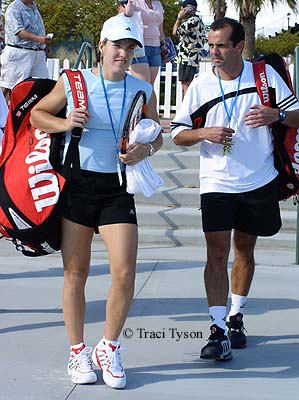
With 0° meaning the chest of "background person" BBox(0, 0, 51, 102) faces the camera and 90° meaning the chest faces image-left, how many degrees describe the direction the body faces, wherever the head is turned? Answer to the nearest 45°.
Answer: approximately 315°

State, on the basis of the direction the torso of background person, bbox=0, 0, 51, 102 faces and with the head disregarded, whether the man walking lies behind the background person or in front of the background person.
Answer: in front

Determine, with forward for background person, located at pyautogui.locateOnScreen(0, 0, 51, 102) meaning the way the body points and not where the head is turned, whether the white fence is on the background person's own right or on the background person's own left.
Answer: on the background person's own left

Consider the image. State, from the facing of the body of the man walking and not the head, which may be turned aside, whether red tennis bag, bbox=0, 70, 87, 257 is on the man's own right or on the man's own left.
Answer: on the man's own right

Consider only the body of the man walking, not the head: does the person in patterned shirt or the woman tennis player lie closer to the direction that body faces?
the woman tennis player

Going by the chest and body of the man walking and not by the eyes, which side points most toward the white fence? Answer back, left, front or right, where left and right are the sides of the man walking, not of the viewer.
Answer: back

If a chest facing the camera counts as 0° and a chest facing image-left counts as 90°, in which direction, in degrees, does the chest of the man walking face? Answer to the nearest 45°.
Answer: approximately 0°

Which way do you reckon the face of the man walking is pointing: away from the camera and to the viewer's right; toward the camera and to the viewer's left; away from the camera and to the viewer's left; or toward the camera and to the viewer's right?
toward the camera and to the viewer's left

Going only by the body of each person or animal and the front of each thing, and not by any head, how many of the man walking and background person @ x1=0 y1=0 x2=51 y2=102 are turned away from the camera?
0
